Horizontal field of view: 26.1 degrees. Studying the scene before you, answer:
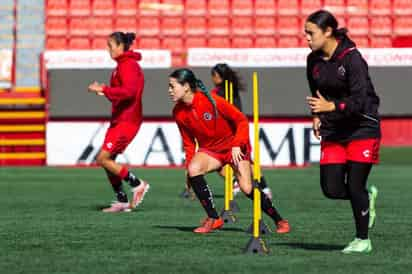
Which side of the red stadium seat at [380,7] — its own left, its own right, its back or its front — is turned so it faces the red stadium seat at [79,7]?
right

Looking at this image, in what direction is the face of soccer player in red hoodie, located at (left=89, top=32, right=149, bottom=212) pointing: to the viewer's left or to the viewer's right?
to the viewer's left

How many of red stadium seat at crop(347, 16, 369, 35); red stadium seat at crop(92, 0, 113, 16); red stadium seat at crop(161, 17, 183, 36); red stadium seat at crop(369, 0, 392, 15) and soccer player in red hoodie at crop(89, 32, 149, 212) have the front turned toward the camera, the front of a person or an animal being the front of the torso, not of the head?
4

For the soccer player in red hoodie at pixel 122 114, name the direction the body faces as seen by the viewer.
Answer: to the viewer's left

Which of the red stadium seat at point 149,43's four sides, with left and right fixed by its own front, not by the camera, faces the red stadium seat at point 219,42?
left

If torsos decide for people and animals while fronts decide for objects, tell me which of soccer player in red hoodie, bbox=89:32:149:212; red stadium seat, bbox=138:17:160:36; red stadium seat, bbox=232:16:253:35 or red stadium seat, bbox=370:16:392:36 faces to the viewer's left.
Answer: the soccer player in red hoodie

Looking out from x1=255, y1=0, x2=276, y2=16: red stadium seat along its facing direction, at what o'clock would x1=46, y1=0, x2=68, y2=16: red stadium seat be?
x1=46, y1=0, x2=68, y2=16: red stadium seat is roughly at 3 o'clock from x1=255, y1=0, x2=276, y2=16: red stadium seat.

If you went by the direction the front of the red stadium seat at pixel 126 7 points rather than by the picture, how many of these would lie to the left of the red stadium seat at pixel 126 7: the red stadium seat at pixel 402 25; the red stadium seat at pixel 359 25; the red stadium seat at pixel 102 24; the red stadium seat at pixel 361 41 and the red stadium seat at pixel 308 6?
4

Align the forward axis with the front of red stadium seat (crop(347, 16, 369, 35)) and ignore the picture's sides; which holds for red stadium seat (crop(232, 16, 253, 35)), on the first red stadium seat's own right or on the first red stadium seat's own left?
on the first red stadium seat's own right
